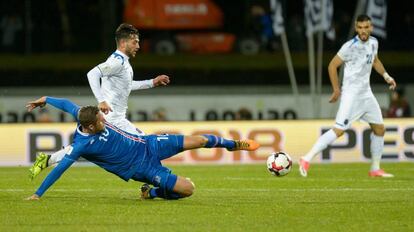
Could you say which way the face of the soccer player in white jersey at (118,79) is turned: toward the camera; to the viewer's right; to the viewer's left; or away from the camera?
to the viewer's right

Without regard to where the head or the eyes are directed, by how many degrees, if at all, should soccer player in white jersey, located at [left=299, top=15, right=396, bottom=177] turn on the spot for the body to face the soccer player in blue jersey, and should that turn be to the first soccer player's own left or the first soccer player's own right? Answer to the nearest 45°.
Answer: approximately 90° to the first soccer player's own right

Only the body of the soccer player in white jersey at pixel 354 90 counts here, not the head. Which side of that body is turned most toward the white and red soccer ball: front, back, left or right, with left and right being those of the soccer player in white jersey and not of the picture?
right

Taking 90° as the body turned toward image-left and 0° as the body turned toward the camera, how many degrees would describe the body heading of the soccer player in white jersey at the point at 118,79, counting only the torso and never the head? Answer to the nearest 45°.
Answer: approximately 270°

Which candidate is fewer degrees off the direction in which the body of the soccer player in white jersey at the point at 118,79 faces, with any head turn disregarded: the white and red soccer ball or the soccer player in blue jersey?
the white and red soccer ball

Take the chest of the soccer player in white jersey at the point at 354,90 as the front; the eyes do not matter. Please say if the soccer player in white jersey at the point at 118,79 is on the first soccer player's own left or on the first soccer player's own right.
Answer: on the first soccer player's own right
